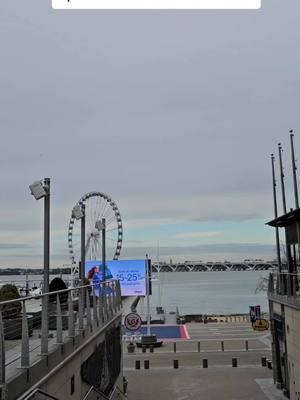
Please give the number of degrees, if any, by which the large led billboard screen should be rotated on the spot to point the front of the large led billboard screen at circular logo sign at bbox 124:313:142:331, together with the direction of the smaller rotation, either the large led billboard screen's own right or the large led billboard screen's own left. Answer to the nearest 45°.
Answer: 0° — it already faces it

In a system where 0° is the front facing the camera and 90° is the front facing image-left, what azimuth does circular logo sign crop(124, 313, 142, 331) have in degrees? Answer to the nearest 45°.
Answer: approximately 0°

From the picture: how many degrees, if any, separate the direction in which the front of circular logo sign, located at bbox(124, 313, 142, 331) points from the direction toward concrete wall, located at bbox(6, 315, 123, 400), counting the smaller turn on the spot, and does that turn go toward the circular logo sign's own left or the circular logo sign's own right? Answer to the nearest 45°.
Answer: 0° — it already faces it

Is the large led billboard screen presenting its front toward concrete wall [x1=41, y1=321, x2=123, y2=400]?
yes

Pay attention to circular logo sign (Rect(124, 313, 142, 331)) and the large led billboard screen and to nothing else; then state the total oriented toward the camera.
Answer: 2

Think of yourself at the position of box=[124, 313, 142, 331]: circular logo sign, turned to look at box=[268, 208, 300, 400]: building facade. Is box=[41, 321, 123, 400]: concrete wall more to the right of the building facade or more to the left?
right

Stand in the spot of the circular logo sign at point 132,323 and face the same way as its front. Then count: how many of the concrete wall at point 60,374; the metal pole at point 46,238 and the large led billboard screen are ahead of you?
2

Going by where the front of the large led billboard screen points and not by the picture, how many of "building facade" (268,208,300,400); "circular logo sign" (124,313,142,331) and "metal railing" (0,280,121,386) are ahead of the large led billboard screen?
3

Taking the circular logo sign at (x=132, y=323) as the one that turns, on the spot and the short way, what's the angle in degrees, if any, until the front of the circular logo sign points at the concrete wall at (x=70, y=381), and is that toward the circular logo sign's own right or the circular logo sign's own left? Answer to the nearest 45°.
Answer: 0° — it already faces it

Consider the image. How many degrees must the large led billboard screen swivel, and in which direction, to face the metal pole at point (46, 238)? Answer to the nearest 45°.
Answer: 0° — it already faces it
